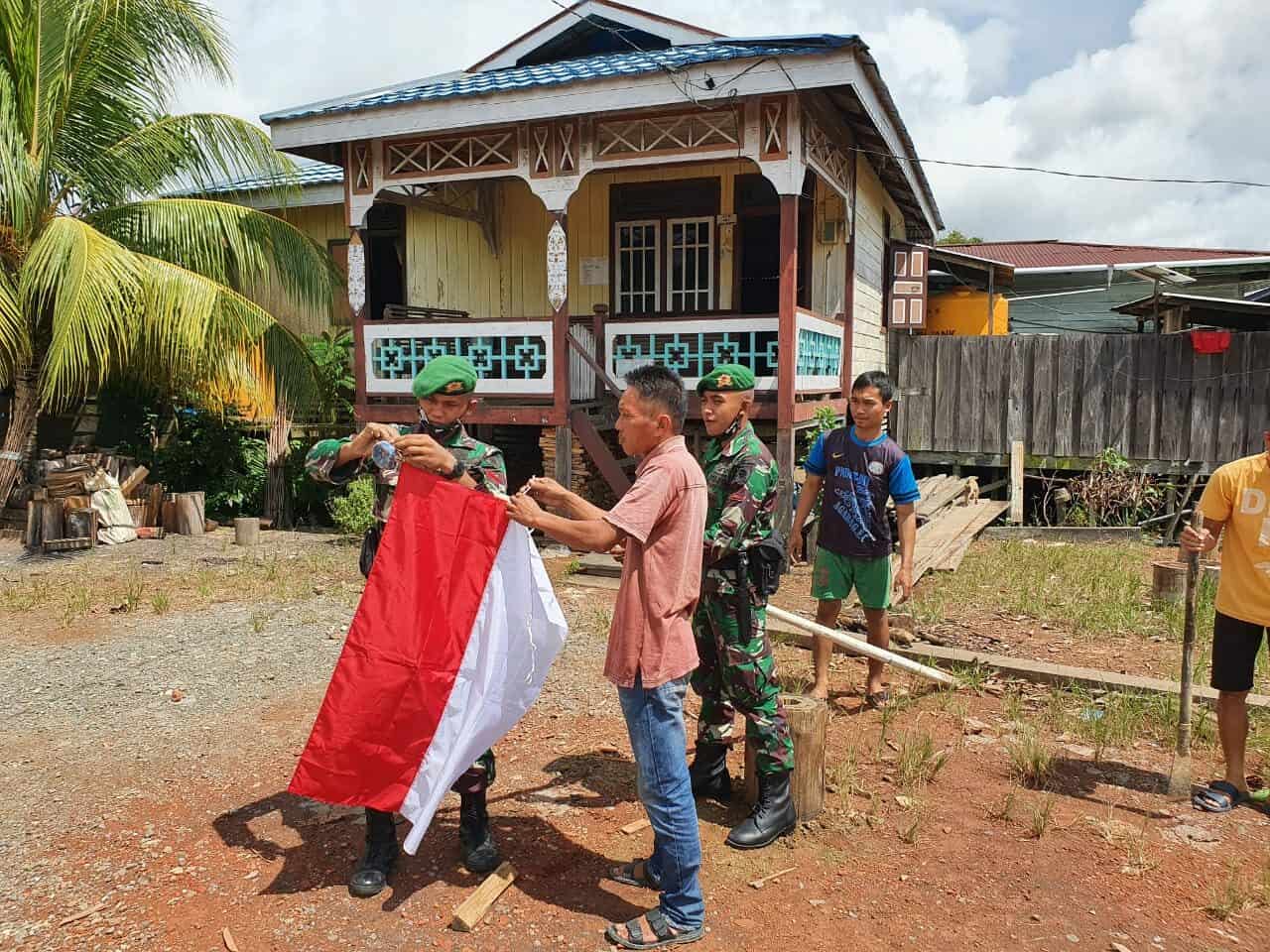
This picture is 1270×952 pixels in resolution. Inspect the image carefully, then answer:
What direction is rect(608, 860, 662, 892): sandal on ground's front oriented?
to the viewer's left

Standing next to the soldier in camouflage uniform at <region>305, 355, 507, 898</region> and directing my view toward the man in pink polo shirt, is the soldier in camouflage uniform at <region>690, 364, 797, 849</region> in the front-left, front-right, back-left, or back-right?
front-left

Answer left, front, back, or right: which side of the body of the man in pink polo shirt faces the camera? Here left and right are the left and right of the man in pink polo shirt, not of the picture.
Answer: left

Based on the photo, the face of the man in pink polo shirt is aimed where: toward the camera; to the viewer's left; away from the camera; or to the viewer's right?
to the viewer's left

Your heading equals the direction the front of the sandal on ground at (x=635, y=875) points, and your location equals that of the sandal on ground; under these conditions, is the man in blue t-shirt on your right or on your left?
on your right

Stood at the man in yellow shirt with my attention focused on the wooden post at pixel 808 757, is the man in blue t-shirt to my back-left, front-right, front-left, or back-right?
front-right

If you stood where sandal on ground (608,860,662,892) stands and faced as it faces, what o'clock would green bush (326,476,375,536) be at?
The green bush is roughly at 2 o'clock from the sandal on ground.

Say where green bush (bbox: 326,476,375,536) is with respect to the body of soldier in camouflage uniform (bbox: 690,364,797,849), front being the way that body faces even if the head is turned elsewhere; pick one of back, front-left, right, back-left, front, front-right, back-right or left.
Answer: right

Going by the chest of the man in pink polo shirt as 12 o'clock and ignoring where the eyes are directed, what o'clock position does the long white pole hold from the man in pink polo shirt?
The long white pole is roughly at 4 o'clock from the man in pink polo shirt.

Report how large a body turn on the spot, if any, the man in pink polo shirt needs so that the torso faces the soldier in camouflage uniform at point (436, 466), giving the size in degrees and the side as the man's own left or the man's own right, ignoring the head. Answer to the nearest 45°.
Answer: approximately 45° to the man's own right

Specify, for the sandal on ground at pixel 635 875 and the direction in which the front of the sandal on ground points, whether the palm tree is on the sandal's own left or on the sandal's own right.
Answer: on the sandal's own right

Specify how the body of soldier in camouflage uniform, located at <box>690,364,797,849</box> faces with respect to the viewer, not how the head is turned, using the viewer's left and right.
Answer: facing the viewer and to the left of the viewer

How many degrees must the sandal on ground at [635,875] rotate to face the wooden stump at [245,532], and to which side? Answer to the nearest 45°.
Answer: approximately 45° to its right

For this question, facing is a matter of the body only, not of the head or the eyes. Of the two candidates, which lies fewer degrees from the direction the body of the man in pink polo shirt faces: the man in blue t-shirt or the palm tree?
the palm tree

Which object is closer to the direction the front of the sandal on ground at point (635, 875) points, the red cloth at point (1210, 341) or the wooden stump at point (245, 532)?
the wooden stump

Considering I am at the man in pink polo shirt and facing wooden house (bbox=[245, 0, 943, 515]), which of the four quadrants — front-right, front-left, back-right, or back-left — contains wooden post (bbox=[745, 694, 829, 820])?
front-right

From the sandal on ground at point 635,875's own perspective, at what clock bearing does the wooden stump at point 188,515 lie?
The wooden stump is roughly at 2 o'clock from the sandal on ground.

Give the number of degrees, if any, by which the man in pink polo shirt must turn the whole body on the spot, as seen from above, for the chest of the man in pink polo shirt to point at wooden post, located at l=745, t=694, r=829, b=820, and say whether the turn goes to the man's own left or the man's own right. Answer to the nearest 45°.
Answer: approximately 135° to the man's own right
